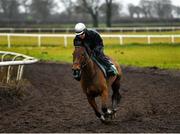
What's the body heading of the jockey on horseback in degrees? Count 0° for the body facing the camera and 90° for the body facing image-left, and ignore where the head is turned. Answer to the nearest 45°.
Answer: approximately 45°

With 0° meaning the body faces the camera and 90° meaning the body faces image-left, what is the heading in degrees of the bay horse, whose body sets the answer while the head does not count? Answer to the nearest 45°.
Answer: approximately 45°
